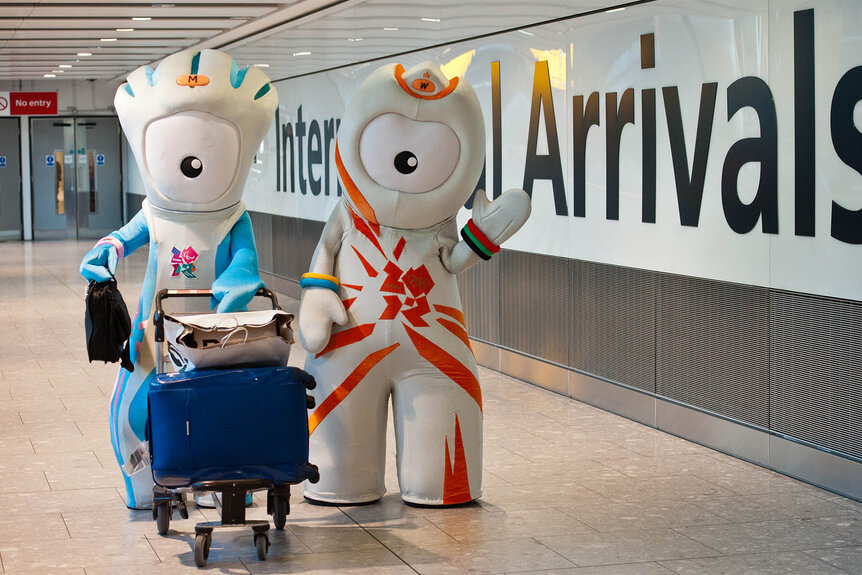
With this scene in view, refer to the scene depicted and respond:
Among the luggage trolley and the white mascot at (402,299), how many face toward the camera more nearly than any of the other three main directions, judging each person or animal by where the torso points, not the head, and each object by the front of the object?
2

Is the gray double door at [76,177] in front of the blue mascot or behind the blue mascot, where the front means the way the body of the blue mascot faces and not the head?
behind

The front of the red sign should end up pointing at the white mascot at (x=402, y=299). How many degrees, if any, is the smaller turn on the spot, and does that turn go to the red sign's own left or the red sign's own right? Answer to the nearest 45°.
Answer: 0° — it already faces them

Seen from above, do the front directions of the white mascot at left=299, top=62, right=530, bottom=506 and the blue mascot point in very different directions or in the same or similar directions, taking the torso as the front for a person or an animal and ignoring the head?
same or similar directions

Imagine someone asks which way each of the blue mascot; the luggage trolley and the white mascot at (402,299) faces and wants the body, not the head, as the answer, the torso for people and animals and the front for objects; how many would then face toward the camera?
3

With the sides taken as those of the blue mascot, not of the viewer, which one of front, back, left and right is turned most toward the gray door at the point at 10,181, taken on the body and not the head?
back

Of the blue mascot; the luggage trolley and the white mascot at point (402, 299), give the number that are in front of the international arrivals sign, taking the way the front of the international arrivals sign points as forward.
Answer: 3

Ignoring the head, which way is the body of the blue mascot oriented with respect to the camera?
toward the camera

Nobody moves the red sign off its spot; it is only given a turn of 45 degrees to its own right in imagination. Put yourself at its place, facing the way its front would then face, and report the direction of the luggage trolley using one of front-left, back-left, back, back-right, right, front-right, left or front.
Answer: front-left

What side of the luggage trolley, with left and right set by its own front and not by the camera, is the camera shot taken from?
front

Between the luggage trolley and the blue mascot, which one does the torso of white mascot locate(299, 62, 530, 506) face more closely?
the luggage trolley
